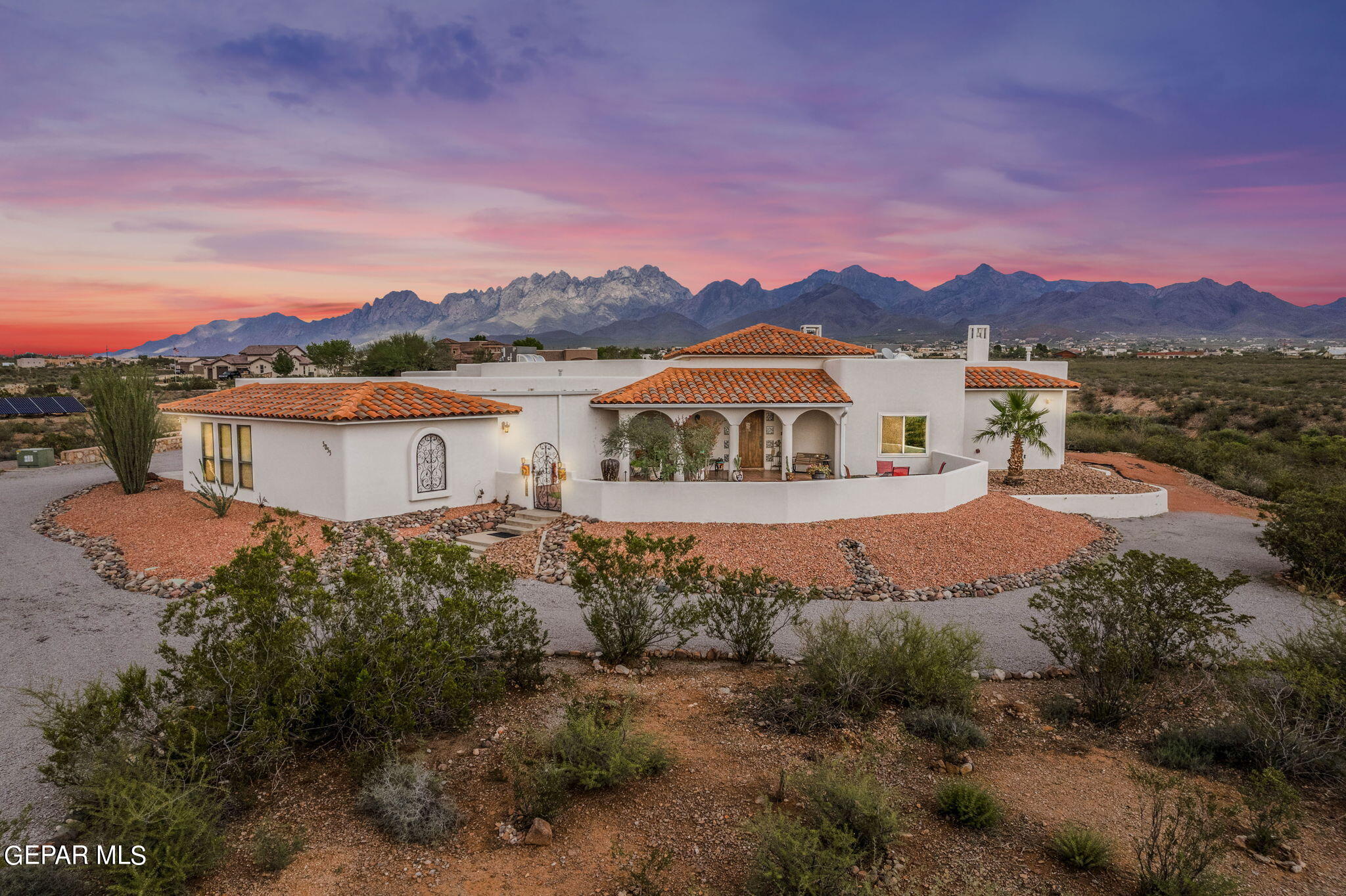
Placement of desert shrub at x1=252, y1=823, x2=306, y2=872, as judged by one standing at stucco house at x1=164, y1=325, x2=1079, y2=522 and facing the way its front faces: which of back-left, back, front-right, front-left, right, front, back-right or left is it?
front

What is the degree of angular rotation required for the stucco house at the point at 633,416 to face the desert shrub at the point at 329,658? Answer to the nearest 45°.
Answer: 0° — it already faces it

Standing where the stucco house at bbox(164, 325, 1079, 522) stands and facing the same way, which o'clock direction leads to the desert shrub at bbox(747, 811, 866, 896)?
The desert shrub is roughly at 12 o'clock from the stucco house.

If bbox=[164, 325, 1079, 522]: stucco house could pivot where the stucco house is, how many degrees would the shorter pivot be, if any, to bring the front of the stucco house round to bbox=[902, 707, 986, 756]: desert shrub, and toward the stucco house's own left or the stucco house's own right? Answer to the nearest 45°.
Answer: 0° — it already faces it

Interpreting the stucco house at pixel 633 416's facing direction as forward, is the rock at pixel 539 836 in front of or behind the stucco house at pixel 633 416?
in front

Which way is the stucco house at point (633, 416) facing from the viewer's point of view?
toward the camera

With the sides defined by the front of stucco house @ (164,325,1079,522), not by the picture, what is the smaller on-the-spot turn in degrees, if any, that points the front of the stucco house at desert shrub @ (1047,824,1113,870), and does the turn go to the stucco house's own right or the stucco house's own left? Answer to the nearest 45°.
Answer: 0° — it already faces it

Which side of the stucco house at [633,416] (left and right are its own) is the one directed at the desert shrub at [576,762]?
front

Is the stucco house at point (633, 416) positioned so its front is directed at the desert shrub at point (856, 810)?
yes

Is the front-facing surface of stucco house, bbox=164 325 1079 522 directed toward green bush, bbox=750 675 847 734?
yes

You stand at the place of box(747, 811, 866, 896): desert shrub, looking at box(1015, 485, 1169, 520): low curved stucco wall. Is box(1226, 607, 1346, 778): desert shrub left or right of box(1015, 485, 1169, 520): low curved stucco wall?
right
